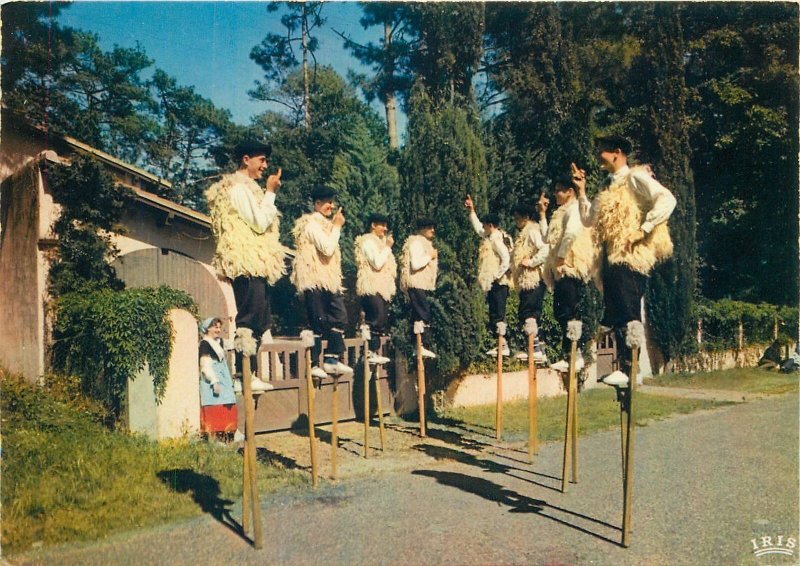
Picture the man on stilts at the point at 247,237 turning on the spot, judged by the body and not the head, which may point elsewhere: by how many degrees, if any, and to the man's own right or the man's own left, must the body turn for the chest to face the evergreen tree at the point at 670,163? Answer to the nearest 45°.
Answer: approximately 45° to the man's own left

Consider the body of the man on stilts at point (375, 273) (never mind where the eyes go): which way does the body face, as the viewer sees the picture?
to the viewer's right

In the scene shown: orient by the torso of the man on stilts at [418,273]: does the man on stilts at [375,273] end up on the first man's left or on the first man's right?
on the first man's right

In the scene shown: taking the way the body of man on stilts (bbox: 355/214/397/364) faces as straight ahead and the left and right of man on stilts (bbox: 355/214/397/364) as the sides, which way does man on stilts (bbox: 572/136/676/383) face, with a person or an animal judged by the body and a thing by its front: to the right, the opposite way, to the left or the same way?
the opposite way

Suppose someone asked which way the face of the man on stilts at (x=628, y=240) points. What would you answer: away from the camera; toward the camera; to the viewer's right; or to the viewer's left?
to the viewer's left

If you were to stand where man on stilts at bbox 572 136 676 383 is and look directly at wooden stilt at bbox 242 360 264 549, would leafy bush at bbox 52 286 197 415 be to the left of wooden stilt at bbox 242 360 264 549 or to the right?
right

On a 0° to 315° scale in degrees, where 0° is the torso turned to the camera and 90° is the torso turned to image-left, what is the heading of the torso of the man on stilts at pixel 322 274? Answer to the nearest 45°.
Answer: approximately 270°

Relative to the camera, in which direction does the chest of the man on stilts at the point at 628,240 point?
to the viewer's left

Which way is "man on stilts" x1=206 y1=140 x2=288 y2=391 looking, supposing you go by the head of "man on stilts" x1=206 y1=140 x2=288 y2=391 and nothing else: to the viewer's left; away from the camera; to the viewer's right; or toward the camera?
to the viewer's right

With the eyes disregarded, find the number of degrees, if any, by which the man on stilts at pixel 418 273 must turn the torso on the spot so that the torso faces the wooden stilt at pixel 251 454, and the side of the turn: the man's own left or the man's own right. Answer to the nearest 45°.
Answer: approximately 90° to the man's own right

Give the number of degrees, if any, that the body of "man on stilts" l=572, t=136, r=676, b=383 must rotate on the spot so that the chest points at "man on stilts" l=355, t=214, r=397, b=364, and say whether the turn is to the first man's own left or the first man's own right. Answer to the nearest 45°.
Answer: approximately 45° to the first man's own right

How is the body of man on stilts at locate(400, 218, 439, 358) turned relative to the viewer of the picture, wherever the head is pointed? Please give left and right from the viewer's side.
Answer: facing to the right of the viewer
